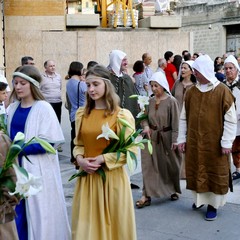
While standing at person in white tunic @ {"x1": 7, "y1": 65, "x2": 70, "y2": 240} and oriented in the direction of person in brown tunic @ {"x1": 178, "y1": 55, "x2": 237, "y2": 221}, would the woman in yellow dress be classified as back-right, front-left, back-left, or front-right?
front-right

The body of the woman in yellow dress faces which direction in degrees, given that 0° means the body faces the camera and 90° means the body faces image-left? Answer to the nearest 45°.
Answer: approximately 45°

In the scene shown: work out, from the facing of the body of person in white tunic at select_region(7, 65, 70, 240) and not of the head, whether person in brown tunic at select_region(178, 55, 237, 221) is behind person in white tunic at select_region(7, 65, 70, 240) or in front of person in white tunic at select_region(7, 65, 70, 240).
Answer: behind

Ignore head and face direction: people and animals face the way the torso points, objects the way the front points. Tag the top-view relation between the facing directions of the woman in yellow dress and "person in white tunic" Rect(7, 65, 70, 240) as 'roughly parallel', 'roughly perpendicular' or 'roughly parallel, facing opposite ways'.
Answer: roughly parallel

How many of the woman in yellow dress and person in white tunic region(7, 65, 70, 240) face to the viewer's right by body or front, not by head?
0

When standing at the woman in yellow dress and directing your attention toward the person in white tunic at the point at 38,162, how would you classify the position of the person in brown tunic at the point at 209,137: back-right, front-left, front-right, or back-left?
back-right

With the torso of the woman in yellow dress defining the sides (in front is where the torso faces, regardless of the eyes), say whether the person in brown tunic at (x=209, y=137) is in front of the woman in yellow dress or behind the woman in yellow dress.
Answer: behind
